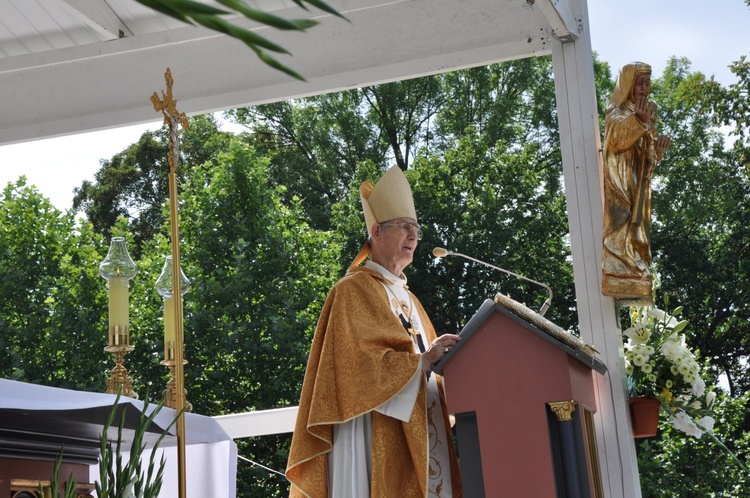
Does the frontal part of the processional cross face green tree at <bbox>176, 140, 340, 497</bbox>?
no

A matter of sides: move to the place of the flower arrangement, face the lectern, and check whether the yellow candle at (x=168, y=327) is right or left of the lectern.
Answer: right

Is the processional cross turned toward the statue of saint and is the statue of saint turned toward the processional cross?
no

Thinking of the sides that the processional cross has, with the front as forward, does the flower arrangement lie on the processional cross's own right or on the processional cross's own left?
on the processional cross's own left

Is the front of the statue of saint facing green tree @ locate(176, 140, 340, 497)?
no

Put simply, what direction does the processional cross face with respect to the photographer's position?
facing the viewer and to the right of the viewer

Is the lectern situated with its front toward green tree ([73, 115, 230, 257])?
no

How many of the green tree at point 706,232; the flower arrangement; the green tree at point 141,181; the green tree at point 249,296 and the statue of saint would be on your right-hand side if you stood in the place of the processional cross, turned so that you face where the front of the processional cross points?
0

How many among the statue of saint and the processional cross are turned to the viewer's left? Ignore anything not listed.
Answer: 0

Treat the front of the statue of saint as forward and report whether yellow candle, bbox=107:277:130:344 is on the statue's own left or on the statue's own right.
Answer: on the statue's own right

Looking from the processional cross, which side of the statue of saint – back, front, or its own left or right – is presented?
right

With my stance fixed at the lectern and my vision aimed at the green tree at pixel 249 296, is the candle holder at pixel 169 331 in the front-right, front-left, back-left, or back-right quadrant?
front-left
